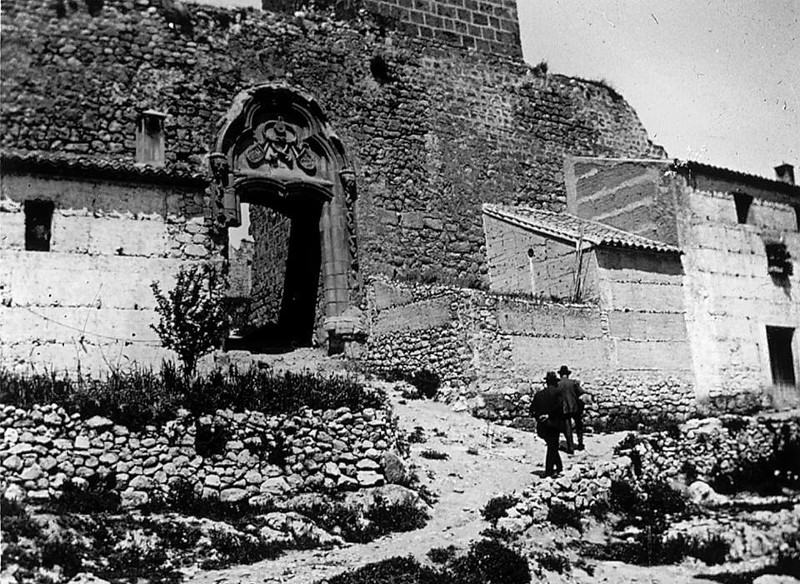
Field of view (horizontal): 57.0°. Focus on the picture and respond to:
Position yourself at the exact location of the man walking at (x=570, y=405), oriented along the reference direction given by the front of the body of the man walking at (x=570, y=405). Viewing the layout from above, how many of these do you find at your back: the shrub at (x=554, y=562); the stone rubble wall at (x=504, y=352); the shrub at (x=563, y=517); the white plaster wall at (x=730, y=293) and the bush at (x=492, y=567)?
3

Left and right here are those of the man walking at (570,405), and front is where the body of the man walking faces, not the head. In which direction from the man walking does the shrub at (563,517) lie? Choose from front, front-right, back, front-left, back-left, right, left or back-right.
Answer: back

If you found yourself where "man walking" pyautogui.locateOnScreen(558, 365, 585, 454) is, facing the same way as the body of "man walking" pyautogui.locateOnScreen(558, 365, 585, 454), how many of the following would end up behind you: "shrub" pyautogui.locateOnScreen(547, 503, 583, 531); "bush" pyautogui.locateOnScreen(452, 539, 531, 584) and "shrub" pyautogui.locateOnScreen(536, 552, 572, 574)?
3

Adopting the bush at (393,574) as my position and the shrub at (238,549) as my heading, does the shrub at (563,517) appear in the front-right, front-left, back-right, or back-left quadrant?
back-right

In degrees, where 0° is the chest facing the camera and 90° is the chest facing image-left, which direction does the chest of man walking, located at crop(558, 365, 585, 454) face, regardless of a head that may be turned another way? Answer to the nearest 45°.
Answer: approximately 180°

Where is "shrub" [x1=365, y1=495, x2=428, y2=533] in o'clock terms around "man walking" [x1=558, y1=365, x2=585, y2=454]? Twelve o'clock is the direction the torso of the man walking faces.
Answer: The shrub is roughly at 7 o'clock from the man walking.

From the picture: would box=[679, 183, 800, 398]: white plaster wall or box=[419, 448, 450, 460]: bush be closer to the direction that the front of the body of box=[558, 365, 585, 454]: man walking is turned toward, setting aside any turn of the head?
the white plaster wall

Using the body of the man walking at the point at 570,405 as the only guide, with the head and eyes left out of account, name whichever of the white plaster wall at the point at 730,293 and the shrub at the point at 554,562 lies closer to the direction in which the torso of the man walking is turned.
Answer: the white plaster wall

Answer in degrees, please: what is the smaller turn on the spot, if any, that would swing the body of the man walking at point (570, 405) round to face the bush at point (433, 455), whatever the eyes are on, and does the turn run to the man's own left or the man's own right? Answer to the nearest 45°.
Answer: approximately 135° to the man's own left

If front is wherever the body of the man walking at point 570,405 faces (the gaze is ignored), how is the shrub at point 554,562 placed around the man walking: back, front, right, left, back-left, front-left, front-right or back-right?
back

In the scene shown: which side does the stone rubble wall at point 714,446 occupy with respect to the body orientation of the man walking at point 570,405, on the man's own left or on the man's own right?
on the man's own right

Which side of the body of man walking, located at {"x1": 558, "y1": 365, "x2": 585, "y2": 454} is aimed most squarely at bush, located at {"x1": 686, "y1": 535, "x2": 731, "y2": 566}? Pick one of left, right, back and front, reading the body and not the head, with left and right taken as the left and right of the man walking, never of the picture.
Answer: back

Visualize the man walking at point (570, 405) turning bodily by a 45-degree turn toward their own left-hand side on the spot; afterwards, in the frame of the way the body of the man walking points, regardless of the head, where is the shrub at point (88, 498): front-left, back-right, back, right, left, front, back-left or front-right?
left

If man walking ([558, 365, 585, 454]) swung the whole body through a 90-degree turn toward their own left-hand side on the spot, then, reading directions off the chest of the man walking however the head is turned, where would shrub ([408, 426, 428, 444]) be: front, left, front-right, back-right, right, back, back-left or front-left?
front

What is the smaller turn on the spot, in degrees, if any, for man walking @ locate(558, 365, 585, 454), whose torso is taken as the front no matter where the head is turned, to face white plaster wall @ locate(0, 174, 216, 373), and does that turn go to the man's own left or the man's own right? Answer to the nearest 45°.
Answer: approximately 90° to the man's own left

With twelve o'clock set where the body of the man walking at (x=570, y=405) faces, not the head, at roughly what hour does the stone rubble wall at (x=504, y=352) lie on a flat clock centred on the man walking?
The stone rubble wall is roughly at 11 o'clock from the man walking.
